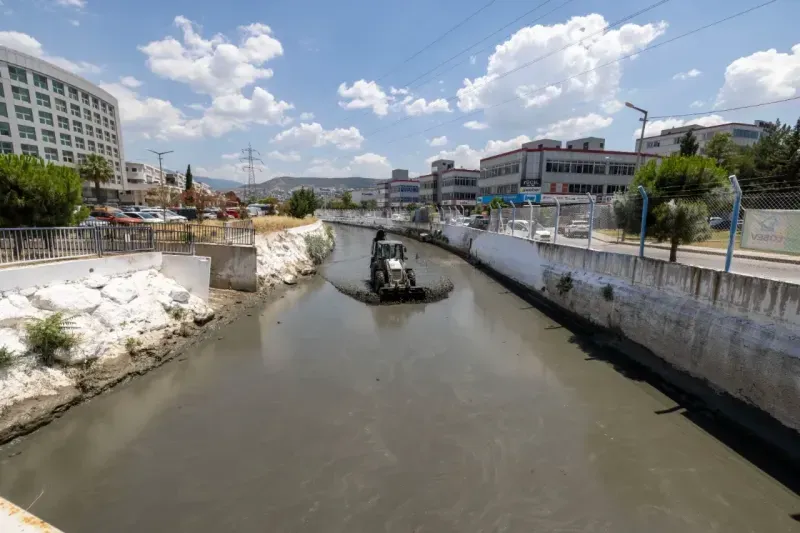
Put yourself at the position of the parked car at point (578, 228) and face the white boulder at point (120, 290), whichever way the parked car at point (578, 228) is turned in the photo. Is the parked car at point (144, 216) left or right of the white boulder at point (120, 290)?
right

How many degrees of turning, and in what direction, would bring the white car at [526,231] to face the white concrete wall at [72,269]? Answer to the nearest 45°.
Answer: approximately 90° to its right

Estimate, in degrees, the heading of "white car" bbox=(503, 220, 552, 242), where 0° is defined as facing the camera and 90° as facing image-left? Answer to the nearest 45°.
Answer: approximately 315°

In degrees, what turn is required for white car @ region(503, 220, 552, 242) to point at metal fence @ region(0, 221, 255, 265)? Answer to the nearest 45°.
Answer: approximately 90° to its right

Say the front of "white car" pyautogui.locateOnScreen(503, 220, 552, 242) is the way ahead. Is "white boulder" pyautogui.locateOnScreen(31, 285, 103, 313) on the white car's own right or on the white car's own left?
on the white car's own right

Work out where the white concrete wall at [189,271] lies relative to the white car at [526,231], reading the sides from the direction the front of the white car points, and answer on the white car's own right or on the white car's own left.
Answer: on the white car's own right
